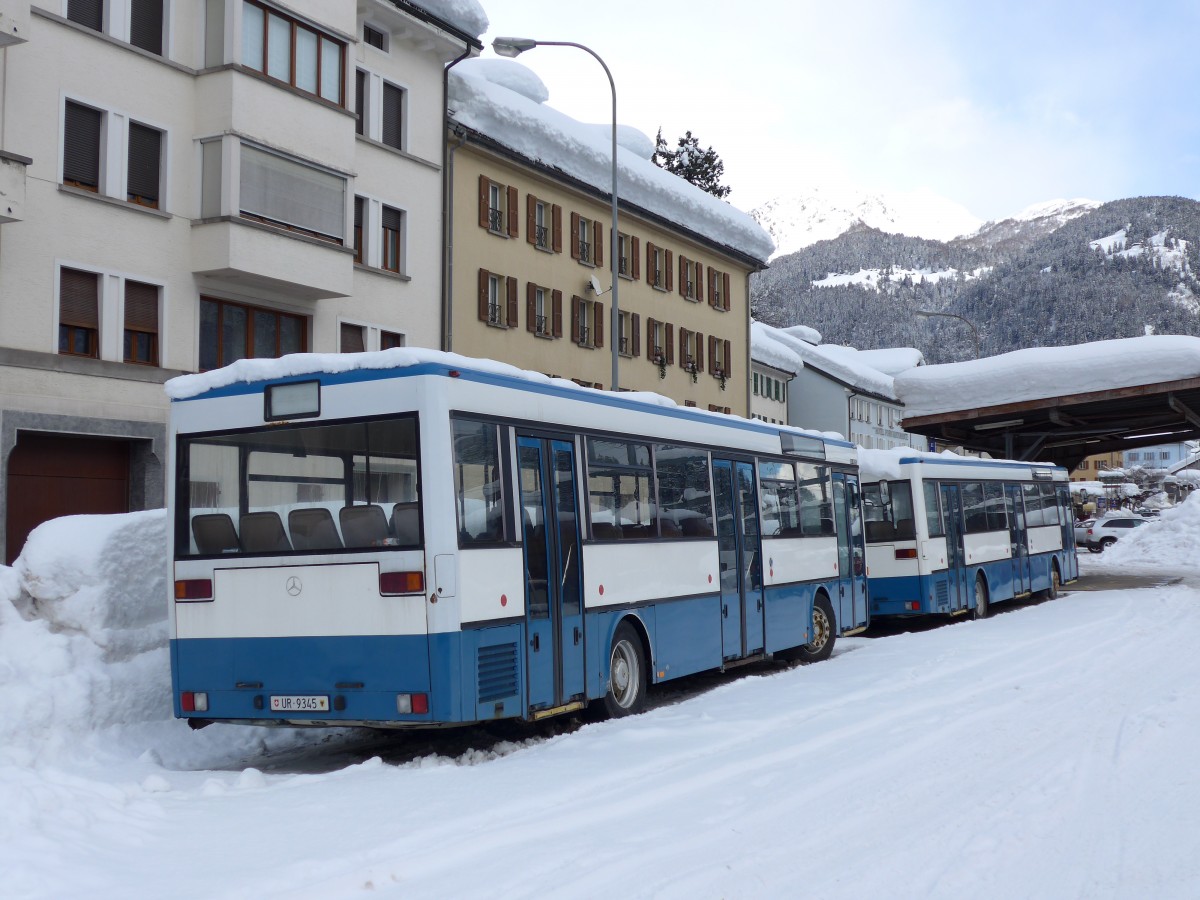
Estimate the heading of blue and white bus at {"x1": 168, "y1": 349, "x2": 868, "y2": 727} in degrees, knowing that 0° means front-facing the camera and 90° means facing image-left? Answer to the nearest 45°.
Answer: approximately 225°

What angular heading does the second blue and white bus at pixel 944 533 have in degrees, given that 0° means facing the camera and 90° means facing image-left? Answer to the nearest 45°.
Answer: approximately 225°
